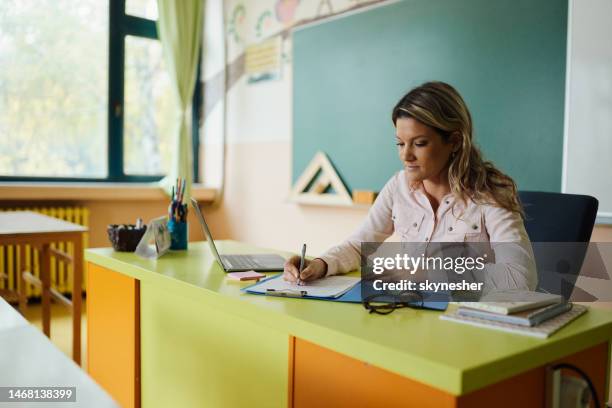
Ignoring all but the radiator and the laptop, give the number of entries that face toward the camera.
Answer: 1

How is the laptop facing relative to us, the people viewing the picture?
facing to the right of the viewer

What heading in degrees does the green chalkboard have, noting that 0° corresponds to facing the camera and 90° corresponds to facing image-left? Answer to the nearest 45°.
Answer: approximately 45°

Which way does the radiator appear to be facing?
toward the camera

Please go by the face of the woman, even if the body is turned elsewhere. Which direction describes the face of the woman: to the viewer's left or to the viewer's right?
to the viewer's left

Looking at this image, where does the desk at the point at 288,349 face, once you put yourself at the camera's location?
facing the viewer and to the left of the viewer

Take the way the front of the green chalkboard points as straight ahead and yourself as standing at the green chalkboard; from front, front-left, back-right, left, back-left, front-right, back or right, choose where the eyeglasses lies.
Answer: front-left

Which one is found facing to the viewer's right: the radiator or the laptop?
the laptop

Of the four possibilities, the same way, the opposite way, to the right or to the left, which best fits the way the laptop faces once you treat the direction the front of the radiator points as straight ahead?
to the left

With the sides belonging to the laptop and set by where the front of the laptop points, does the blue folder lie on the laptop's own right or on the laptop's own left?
on the laptop's own right
